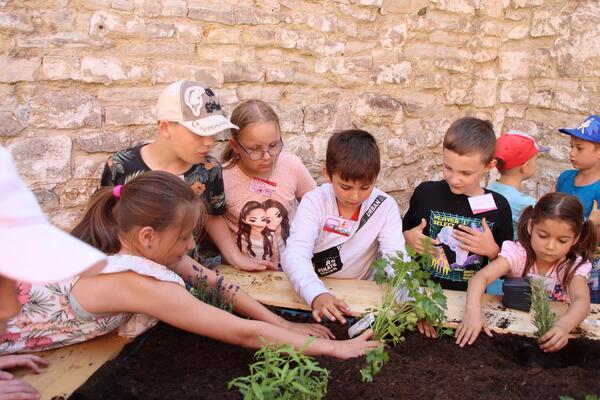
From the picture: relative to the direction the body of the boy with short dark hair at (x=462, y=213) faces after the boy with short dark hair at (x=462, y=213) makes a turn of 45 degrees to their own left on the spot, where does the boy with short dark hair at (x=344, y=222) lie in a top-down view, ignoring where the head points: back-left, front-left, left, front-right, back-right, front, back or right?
right

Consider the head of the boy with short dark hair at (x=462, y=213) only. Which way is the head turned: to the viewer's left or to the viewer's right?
to the viewer's left

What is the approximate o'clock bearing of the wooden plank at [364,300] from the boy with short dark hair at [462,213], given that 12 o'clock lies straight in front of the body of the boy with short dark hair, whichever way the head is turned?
The wooden plank is roughly at 1 o'clock from the boy with short dark hair.

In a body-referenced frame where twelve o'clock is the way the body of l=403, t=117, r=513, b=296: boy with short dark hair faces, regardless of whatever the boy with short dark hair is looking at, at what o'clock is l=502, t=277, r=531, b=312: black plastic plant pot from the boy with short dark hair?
The black plastic plant pot is roughly at 11 o'clock from the boy with short dark hair.

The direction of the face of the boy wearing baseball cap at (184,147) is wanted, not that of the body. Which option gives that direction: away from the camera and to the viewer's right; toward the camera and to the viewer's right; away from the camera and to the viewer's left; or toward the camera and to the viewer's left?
toward the camera and to the viewer's right

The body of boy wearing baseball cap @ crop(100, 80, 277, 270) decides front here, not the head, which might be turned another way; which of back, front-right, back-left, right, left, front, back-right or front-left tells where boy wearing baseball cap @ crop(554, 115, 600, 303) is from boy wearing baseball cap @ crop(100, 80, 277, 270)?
front-left

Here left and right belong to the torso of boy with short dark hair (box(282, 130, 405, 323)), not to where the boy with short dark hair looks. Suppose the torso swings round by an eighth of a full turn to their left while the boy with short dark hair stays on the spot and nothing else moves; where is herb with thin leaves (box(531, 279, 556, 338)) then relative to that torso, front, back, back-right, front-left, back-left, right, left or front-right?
front

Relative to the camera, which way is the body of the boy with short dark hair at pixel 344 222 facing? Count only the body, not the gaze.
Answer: toward the camera

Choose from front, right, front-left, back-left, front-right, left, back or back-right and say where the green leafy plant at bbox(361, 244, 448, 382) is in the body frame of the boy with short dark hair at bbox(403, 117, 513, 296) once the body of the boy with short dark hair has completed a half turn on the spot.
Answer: back

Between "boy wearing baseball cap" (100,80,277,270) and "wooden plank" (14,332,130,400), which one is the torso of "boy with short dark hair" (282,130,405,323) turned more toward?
the wooden plank

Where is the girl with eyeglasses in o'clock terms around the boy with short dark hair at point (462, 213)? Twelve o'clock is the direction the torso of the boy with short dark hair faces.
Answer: The girl with eyeglasses is roughly at 3 o'clock from the boy with short dark hair.

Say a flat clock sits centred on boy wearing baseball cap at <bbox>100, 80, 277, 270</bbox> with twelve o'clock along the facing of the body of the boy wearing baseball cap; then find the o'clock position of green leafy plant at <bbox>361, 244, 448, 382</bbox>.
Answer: The green leafy plant is roughly at 12 o'clock from the boy wearing baseball cap.

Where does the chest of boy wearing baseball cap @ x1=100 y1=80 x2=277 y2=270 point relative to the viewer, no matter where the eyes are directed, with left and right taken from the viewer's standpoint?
facing the viewer and to the right of the viewer

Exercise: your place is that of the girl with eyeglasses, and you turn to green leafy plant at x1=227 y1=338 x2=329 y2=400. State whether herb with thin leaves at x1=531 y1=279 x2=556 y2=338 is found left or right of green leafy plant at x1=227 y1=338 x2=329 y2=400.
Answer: left
